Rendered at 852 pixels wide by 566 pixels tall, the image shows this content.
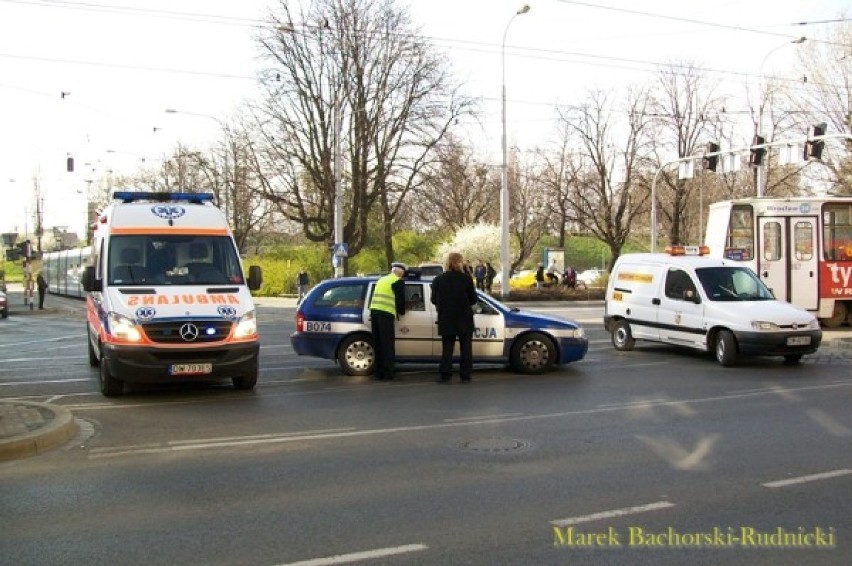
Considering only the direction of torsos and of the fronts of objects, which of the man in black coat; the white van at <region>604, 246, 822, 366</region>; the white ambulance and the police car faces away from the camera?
the man in black coat

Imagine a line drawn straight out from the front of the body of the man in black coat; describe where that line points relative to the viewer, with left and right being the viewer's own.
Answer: facing away from the viewer

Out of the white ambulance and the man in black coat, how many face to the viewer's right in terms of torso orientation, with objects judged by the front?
0

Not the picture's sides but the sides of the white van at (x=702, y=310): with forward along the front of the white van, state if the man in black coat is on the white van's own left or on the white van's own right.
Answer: on the white van's own right

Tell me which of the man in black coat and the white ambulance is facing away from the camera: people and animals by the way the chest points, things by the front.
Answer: the man in black coat

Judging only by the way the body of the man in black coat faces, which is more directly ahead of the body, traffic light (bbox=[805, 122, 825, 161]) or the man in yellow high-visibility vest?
the traffic light

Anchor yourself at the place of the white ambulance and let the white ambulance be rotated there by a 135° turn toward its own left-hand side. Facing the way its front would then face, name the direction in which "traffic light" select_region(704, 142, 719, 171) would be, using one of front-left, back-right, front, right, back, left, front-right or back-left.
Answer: front

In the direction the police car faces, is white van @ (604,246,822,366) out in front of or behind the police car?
in front

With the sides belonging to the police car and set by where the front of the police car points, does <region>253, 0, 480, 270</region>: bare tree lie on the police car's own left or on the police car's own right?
on the police car's own left

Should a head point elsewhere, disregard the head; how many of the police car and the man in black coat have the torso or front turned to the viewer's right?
1

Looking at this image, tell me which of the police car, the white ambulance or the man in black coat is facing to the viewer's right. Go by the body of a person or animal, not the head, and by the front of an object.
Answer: the police car

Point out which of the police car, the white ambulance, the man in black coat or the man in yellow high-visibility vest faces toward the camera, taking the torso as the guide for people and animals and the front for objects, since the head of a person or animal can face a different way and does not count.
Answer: the white ambulance

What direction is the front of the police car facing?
to the viewer's right

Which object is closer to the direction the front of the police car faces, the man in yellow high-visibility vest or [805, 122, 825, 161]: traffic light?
the traffic light
